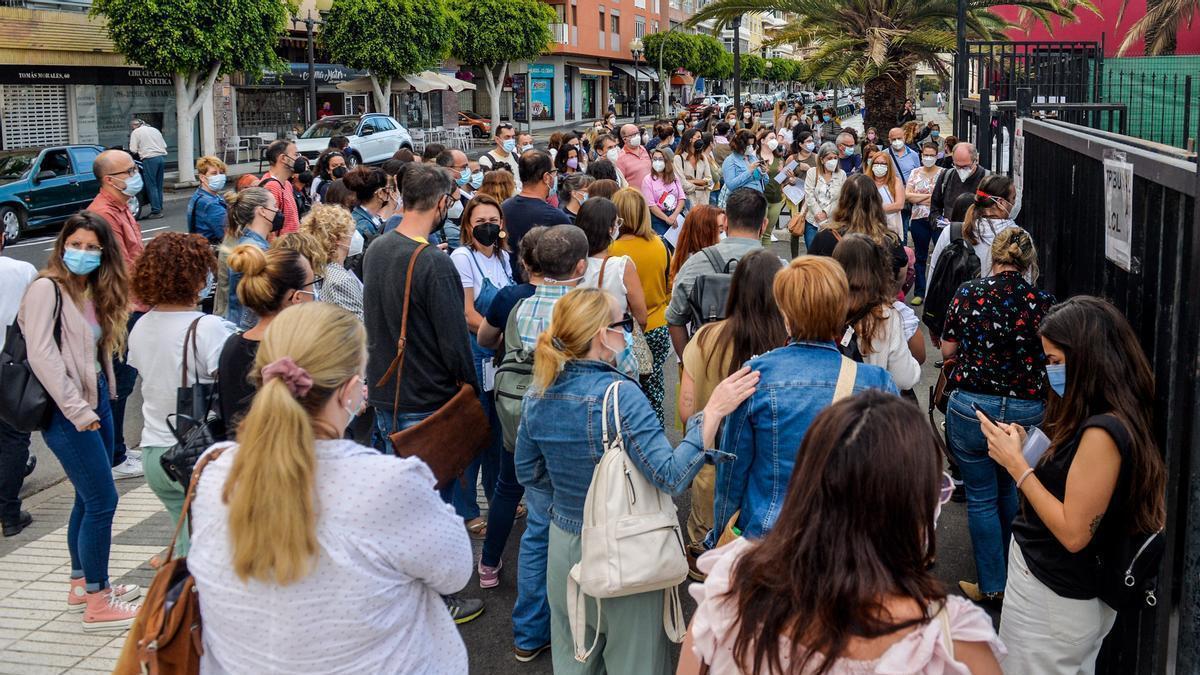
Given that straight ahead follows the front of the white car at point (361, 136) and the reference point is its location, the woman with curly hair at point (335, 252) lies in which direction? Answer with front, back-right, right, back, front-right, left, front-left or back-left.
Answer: front-left

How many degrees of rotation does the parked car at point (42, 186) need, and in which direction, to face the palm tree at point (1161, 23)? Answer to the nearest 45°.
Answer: approximately 135° to its left

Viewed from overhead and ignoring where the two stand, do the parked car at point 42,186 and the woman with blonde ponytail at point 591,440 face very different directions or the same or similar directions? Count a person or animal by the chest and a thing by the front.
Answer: very different directions

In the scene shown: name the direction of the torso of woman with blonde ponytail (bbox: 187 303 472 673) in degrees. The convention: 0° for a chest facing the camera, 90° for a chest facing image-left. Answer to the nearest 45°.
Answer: approximately 225°

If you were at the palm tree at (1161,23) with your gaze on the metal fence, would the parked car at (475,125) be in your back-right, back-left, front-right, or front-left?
back-right

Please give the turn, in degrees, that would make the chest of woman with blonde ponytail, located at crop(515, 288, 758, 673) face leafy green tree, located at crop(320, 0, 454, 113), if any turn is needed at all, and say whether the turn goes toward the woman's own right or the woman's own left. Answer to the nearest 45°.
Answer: approximately 45° to the woman's own left

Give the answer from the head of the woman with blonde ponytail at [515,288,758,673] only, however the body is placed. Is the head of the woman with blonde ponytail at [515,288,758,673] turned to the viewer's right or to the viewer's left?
to the viewer's right
